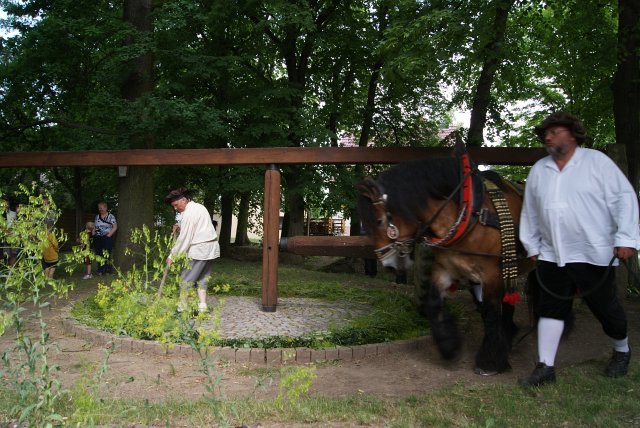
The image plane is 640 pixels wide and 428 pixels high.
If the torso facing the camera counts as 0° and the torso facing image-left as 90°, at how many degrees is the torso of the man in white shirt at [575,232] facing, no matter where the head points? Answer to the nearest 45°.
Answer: approximately 45°

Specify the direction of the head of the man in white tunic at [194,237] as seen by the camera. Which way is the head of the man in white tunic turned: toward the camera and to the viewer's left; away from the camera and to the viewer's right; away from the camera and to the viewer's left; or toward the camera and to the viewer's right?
toward the camera and to the viewer's left

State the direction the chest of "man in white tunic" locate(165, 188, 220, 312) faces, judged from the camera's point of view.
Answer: to the viewer's left

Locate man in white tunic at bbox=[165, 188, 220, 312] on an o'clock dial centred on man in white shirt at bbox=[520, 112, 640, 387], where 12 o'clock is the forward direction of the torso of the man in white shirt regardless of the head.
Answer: The man in white tunic is roughly at 2 o'clock from the man in white shirt.

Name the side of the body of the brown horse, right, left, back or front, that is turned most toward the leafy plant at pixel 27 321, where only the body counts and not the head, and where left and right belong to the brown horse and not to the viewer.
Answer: front

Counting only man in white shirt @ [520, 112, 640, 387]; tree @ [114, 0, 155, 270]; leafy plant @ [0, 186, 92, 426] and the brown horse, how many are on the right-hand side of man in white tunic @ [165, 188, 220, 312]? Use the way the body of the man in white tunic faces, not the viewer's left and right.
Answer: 1

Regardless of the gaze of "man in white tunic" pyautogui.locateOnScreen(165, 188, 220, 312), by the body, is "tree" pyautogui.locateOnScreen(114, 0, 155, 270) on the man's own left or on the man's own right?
on the man's own right

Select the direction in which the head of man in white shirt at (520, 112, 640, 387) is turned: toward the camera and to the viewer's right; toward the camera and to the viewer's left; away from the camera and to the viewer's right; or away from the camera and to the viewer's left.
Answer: toward the camera and to the viewer's left

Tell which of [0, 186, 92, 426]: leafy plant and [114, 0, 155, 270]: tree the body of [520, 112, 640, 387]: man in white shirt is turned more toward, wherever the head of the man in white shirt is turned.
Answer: the leafy plant

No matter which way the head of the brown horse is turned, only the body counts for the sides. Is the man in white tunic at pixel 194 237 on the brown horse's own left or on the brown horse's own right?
on the brown horse's own right
